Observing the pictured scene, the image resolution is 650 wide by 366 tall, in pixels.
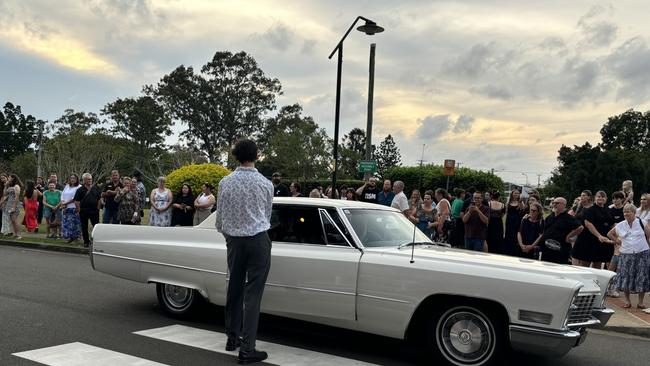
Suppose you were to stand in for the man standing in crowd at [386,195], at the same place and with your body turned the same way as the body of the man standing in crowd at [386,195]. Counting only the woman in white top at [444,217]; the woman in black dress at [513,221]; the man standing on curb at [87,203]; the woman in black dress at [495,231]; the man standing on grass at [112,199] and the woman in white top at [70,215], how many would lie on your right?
3

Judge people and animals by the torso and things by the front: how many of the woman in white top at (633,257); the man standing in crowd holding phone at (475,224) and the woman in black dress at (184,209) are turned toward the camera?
3

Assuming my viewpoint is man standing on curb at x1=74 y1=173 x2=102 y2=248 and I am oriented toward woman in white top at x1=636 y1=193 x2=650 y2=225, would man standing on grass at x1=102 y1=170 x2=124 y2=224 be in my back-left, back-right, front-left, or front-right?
front-left

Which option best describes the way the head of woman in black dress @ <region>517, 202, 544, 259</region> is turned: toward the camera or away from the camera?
toward the camera

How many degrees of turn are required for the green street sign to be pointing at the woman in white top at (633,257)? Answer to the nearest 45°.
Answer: approximately 45° to its left

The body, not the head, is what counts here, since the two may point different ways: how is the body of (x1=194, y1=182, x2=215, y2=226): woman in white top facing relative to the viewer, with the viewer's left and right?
facing the viewer and to the left of the viewer

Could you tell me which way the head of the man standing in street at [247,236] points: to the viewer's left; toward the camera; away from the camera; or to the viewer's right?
away from the camera

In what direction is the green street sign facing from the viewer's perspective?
toward the camera

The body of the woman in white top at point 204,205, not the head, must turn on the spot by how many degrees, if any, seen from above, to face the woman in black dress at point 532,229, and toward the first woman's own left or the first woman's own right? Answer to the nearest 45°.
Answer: approximately 90° to the first woman's own left

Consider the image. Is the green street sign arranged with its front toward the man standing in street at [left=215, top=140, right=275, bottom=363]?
yes

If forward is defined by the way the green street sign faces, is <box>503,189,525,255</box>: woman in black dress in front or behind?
in front

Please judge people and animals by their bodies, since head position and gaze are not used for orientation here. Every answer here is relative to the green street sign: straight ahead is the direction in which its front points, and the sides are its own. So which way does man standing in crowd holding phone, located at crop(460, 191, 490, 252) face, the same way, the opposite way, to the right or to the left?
the same way

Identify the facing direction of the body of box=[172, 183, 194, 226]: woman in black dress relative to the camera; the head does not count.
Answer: toward the camera

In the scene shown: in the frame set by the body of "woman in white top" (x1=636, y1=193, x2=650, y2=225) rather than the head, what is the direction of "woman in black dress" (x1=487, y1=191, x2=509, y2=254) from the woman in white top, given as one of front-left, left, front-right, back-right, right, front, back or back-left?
front-right

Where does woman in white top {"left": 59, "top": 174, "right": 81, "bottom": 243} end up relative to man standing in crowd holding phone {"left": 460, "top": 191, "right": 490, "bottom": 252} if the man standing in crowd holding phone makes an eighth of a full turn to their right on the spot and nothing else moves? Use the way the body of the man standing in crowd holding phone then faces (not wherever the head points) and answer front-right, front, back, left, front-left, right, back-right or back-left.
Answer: front-right
